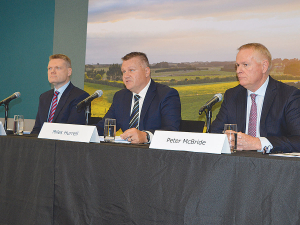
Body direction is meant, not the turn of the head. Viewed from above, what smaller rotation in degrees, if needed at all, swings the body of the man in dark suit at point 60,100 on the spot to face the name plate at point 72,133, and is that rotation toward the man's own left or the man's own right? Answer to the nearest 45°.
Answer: approximately 45° to the man's own left

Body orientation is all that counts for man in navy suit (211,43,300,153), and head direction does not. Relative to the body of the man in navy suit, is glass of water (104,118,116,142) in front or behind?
in front

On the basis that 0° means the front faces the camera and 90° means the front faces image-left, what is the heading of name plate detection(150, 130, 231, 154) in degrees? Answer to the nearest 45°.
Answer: approximately 45°

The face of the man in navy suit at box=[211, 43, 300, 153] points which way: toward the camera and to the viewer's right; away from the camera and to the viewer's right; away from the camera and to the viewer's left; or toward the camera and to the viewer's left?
toward the camera and to the viewer's left

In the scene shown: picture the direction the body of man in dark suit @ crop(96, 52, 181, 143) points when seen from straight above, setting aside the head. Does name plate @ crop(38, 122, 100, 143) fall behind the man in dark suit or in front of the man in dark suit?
in front

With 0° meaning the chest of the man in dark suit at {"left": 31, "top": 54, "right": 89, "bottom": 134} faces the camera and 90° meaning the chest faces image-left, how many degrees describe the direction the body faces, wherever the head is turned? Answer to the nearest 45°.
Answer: approximately 45°

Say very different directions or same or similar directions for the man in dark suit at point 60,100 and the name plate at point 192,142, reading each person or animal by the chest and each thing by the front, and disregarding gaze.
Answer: same or similar directions

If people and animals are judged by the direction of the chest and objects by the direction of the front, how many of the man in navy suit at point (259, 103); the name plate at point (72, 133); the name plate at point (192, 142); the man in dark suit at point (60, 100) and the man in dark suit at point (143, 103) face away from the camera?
0

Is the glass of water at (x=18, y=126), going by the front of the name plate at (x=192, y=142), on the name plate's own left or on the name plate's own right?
on the name plate's own right

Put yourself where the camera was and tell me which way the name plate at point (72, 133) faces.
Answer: facing the viewer and to the left of the viewer
